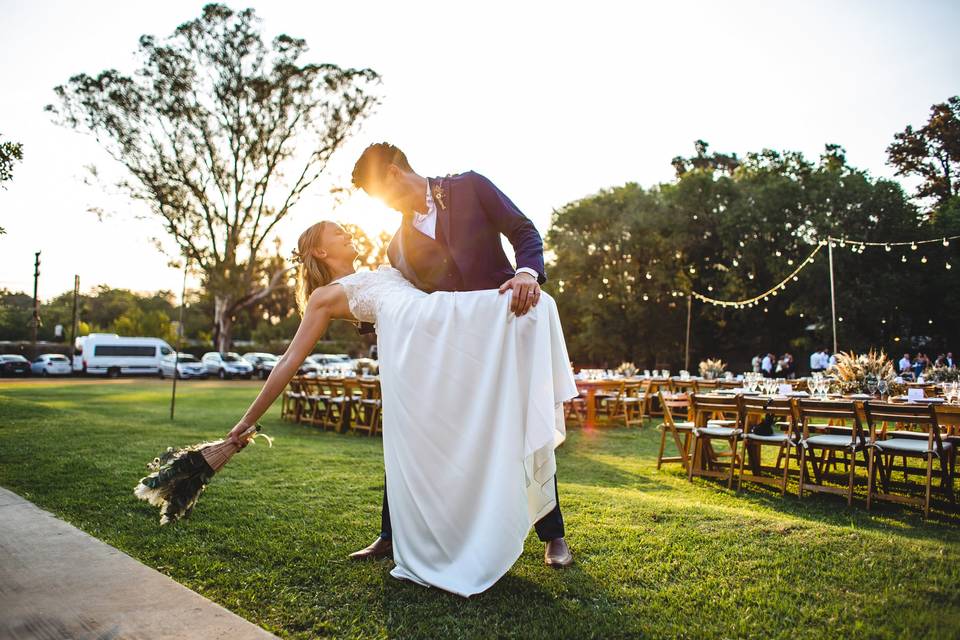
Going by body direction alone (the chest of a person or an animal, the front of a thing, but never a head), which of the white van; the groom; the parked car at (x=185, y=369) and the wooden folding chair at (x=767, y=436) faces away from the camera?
the wooden folding chair

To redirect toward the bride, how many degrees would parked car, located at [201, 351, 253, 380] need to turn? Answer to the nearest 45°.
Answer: approximately 45° to its right

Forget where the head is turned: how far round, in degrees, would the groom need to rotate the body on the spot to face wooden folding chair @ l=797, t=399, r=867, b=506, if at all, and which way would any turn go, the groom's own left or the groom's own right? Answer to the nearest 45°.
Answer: approximately 180°

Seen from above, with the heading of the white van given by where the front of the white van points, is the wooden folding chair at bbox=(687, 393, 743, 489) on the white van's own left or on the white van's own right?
on the white van's own right

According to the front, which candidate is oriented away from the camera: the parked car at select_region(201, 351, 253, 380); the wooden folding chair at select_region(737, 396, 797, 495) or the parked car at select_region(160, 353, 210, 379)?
the wooden folding chair

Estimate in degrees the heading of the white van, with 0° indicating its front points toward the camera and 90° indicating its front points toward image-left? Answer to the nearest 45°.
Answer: approximately 270°

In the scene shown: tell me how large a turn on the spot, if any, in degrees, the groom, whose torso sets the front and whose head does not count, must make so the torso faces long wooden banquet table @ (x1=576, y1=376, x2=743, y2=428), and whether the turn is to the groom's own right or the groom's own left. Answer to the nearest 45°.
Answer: approximately 135° to the groom's own right

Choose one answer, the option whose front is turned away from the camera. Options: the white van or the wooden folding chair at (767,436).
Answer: the wooden folding chair

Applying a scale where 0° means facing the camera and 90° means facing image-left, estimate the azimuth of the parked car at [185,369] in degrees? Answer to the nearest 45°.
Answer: approximately 315°

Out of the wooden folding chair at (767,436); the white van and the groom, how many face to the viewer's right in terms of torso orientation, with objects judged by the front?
1

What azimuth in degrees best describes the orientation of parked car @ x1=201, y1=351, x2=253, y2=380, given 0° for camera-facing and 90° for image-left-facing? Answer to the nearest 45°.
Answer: approximately 315°

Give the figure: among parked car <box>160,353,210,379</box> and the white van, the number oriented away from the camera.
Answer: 0

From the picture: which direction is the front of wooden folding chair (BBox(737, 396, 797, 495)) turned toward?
away from the camera

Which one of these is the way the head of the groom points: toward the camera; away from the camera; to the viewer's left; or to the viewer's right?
to the viewer's left

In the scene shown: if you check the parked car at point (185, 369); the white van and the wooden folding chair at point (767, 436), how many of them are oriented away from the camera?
1

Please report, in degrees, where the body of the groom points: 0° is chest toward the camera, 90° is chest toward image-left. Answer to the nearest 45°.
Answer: approximately 45°

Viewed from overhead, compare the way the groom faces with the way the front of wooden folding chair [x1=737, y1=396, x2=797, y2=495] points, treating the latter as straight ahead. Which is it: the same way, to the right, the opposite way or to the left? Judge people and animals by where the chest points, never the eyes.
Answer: the opposite way

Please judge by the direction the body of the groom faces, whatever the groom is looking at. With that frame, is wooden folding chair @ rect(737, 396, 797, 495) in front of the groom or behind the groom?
behind
